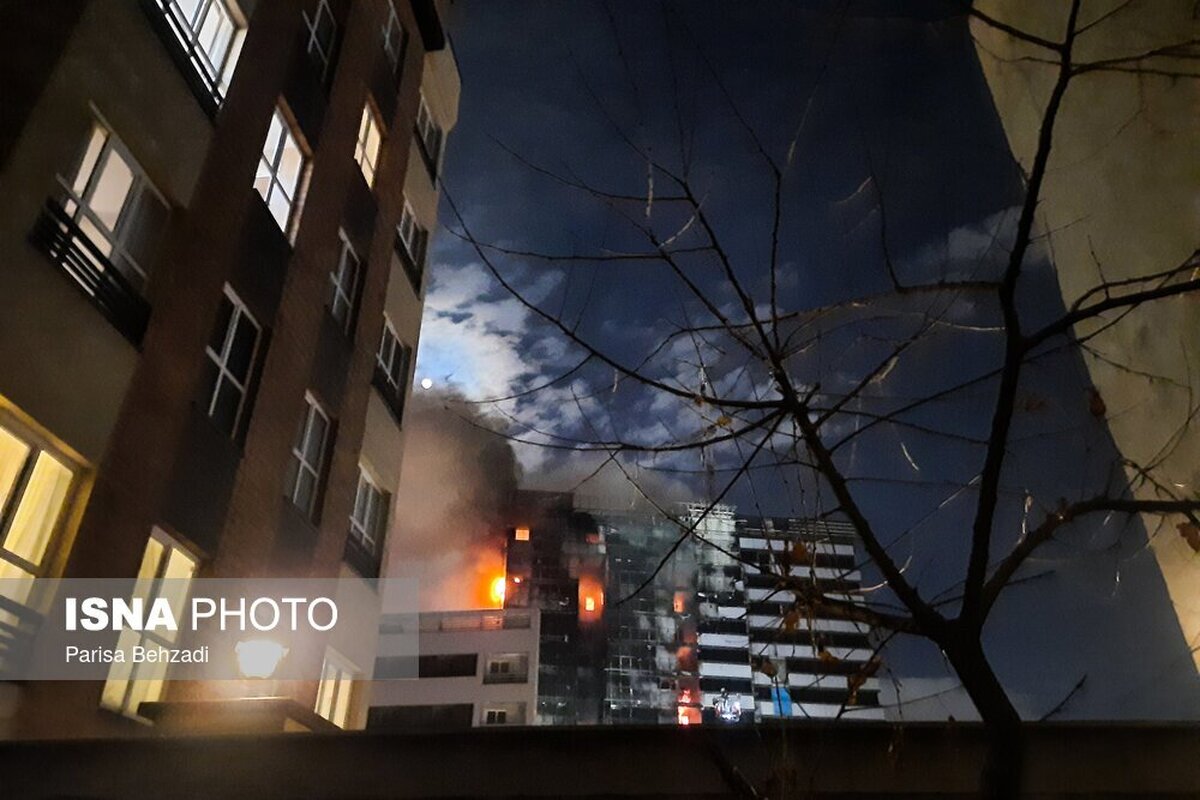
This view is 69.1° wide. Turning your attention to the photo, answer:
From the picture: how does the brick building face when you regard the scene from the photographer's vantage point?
facing the viewer and to the right of the viewer
